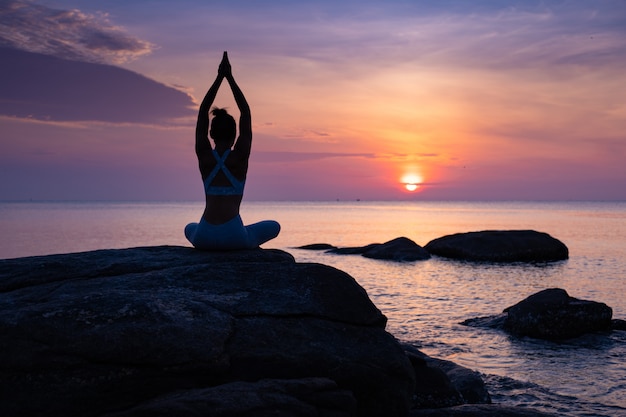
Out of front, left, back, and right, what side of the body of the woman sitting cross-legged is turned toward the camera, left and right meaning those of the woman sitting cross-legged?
back

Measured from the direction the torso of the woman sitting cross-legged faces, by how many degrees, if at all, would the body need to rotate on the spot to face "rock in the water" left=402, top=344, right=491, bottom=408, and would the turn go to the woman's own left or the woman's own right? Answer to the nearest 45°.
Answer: approximately 90° to the woman's own right

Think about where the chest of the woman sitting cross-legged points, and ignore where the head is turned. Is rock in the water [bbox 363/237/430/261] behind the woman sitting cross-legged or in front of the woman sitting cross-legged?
in front

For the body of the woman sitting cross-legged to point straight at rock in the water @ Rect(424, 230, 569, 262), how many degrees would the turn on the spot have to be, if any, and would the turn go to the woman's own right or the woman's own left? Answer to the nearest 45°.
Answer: approximately 45° to the woman's own right

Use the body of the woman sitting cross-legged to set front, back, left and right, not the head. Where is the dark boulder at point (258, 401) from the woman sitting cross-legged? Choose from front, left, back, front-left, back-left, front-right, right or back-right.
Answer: back

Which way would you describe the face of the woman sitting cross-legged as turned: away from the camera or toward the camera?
away from the camera

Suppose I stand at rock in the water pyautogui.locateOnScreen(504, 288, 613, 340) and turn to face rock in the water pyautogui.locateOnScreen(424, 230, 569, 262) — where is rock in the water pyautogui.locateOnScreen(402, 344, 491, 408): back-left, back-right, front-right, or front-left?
back-left

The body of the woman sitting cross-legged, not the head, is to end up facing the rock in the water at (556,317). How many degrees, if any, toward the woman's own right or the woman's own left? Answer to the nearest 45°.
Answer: approximately 45° to the woman's own right
